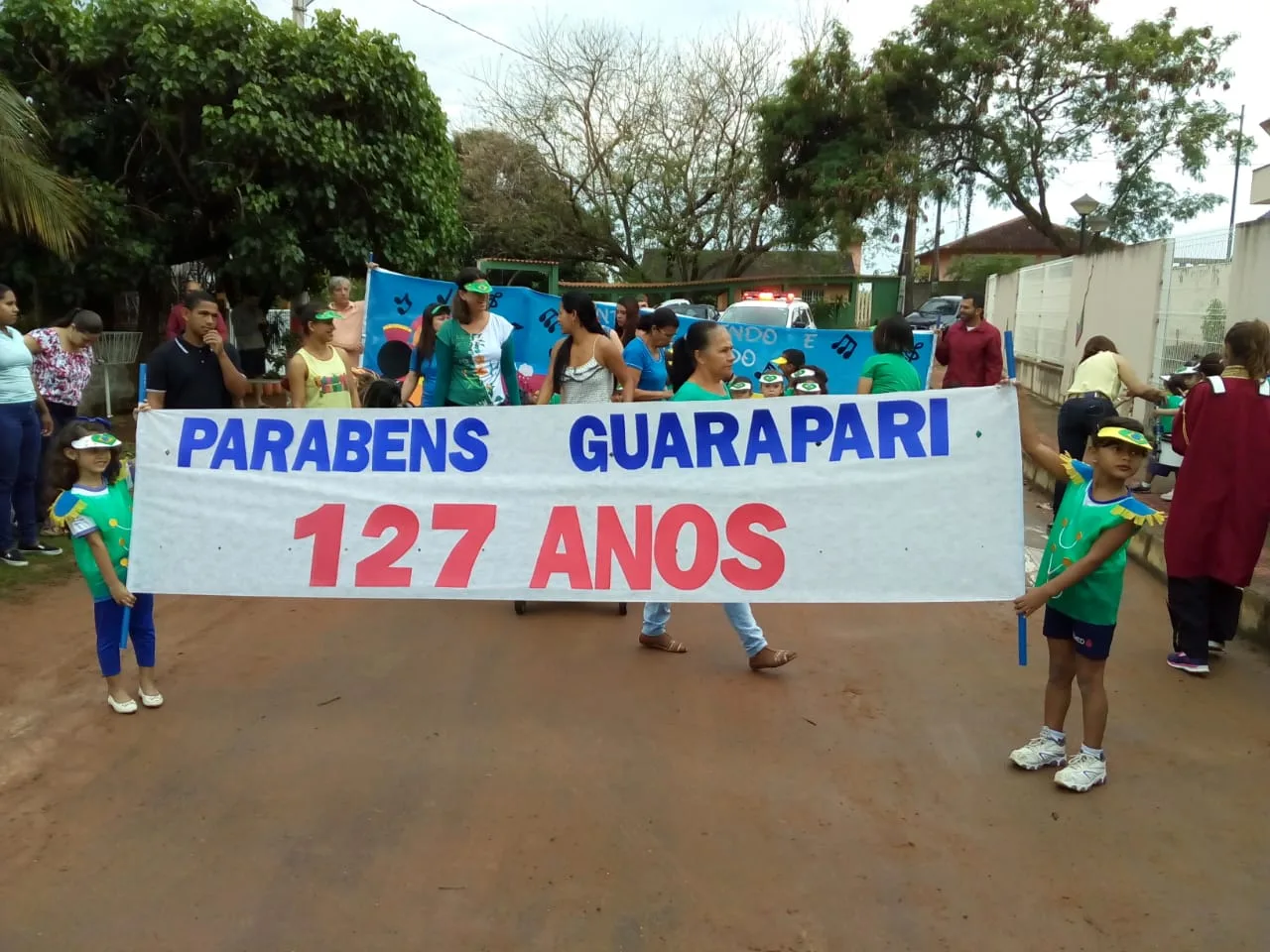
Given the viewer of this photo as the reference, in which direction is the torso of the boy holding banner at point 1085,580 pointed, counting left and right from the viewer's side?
facing the viewer and to the left of the viewer

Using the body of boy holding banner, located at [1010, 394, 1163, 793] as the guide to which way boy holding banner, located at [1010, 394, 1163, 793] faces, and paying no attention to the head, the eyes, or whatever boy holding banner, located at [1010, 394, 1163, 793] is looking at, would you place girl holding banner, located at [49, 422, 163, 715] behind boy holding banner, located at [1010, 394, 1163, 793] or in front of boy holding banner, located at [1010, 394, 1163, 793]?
in front

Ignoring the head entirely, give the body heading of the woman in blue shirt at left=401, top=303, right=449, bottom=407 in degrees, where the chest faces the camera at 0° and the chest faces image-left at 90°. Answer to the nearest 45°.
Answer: approximately 315°

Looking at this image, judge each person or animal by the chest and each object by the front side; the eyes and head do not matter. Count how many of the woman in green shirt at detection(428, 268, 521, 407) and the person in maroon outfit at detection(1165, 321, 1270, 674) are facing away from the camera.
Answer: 1

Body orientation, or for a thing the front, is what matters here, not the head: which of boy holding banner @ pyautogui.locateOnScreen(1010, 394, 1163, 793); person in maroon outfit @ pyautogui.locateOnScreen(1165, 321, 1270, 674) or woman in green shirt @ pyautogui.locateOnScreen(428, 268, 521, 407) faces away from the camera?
the person in maroon outfit

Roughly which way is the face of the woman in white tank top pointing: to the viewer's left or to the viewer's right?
to the viewer's left

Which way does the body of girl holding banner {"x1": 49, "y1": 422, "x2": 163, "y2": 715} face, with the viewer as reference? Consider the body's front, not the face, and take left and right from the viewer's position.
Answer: facing the viewer and to the right of the viewer

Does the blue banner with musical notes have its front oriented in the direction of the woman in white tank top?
yes

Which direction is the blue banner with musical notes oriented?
toward the camera

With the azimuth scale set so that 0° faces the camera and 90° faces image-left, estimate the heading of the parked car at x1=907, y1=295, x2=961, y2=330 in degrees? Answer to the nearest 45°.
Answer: approximately 45°

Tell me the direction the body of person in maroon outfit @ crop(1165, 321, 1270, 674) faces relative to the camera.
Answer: away from the camera

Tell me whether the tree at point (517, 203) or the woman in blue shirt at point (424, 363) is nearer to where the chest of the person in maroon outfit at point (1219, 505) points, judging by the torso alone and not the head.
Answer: the tree

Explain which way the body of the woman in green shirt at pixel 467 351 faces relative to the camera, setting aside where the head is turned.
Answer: toward the camera

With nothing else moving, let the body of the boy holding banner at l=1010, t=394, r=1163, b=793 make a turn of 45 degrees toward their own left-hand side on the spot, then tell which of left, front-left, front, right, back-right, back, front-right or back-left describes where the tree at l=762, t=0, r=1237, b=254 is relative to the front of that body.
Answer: back

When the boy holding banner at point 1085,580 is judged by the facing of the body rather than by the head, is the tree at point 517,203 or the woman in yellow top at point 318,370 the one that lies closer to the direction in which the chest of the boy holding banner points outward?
the woman in yellow top

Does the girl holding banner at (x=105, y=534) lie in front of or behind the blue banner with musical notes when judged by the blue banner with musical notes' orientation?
in front
